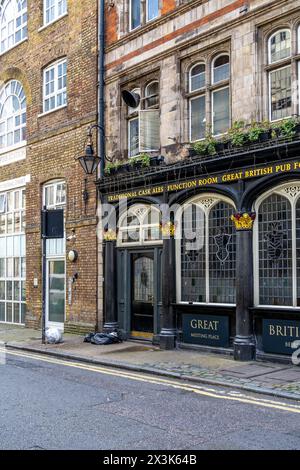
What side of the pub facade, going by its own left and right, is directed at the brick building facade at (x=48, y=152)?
right

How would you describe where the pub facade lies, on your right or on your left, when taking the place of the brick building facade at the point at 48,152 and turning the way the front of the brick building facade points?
on your left
